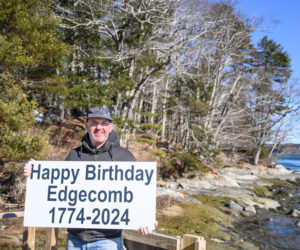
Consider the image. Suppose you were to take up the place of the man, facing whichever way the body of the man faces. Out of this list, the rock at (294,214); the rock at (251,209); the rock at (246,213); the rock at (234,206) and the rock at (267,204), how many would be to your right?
0

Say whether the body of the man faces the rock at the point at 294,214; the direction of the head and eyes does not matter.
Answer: no

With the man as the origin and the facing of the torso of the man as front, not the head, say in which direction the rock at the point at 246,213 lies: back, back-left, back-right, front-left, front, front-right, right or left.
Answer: back-left

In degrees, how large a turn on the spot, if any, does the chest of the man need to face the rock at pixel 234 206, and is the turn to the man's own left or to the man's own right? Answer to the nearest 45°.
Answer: approximately 135° to the man's own left

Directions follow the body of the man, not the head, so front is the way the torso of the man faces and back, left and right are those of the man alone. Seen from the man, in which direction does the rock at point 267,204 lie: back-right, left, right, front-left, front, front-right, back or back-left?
back-left

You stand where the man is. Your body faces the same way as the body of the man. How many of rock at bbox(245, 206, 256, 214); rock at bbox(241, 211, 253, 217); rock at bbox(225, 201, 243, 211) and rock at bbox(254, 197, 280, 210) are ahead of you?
0

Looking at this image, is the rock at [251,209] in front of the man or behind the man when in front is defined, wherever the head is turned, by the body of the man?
behind

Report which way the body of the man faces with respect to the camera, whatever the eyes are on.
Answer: toward the camera

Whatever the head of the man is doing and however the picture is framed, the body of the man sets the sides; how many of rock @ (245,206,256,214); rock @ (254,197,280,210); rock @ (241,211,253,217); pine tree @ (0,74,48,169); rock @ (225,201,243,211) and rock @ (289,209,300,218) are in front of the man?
0

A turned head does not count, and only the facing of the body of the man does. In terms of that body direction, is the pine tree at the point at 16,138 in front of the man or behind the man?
behind

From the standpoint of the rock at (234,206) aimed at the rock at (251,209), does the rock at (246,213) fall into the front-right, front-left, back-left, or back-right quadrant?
front-right

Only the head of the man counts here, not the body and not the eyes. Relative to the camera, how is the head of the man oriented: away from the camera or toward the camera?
toward the camera
